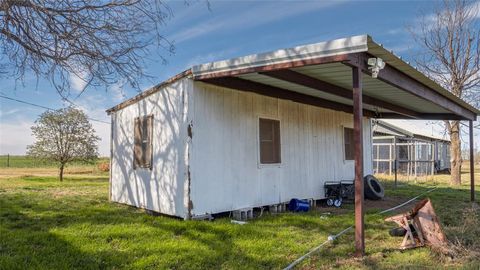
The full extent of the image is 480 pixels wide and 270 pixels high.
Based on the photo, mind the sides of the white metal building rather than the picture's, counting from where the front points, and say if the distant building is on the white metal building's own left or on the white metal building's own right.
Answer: on the white metal building's own left

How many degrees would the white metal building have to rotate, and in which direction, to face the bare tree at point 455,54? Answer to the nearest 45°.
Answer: approximately 90° to its left

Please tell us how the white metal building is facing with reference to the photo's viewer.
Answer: facing the viewer and to the right of the viewer

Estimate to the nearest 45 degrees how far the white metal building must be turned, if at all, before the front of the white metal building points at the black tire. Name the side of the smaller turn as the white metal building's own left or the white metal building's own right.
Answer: approximately 90° to the white metal building's own left

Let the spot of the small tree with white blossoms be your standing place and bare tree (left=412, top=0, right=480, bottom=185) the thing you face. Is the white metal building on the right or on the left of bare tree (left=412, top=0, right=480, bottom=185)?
right

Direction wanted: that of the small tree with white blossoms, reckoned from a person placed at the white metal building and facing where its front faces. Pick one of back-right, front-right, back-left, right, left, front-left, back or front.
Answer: back
